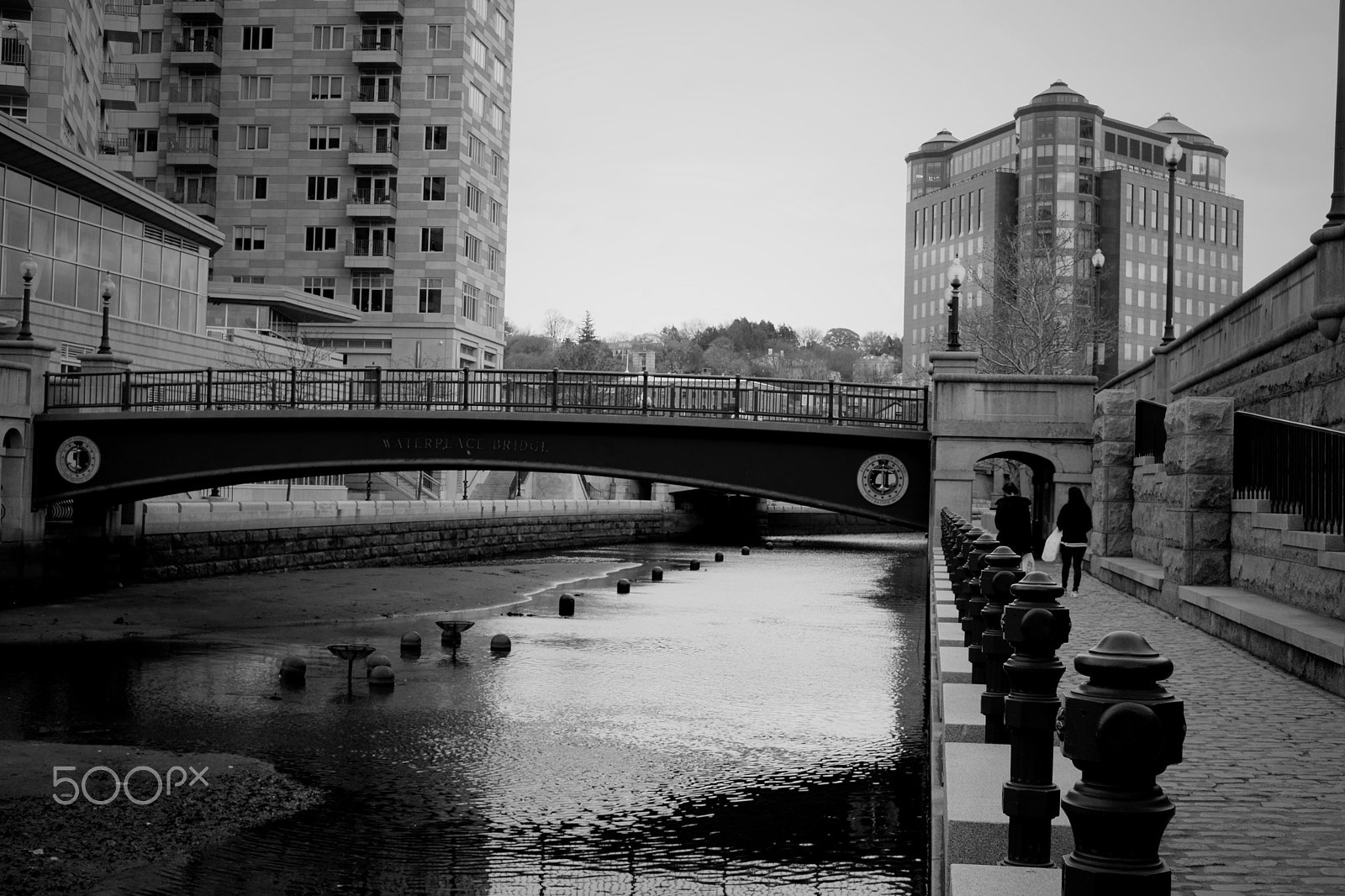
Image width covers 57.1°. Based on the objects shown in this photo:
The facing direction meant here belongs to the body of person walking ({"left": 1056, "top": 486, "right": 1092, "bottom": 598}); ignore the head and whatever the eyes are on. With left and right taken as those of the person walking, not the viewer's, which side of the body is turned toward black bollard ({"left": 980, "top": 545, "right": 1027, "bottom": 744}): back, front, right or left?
back

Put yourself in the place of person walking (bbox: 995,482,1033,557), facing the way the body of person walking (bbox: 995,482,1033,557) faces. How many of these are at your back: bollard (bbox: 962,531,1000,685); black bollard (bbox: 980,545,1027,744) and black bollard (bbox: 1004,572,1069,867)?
3

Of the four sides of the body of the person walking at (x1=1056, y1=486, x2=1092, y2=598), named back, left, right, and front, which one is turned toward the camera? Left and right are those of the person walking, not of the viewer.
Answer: back

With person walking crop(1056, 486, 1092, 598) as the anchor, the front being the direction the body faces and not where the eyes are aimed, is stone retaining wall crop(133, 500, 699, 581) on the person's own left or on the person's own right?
on the person's own left

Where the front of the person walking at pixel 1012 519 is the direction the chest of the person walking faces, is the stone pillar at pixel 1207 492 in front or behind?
behind

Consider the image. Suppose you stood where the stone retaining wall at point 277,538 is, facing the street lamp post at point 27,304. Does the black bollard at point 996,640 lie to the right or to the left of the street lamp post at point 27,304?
left

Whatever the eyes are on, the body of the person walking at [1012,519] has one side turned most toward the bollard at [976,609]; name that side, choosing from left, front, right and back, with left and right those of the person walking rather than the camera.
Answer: back

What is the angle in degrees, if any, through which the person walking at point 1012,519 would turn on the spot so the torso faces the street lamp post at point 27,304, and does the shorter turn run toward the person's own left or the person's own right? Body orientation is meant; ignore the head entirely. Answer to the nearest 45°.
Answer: approximately 90° to the person's own left

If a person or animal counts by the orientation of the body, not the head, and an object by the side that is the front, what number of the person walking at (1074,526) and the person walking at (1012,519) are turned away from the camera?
2

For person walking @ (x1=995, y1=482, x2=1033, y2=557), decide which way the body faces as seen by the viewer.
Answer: away from the camera

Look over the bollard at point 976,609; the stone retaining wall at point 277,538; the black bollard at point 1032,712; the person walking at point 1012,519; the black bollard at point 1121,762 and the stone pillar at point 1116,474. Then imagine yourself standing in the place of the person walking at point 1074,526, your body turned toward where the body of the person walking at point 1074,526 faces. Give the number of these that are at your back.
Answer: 3

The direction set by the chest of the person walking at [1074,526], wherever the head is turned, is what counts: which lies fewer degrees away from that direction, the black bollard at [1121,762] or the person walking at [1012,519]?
the person walking

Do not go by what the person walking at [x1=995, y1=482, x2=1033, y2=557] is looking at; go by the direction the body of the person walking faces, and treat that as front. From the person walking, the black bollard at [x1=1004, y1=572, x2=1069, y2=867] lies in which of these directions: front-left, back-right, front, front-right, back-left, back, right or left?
back

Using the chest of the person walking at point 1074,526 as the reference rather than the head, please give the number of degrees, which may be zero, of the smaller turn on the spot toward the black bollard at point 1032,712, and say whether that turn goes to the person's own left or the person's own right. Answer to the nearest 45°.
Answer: approximately 180°

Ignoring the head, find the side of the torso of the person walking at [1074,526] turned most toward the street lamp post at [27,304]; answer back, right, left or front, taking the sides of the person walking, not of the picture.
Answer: left
